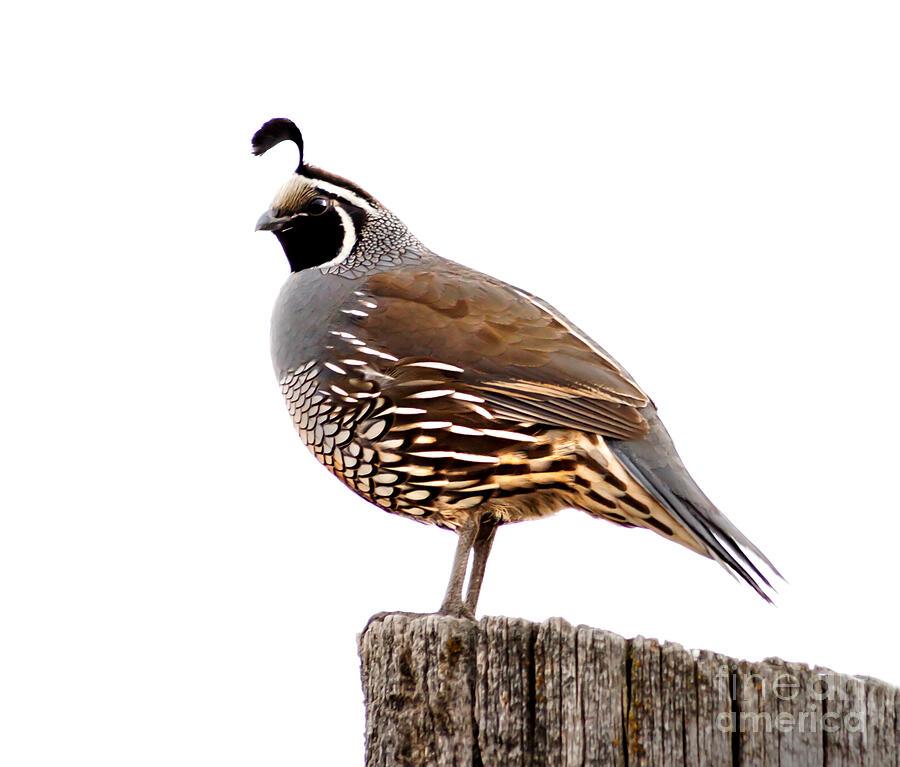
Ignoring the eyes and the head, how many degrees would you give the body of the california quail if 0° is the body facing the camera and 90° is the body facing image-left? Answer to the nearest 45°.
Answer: approximately 90°
